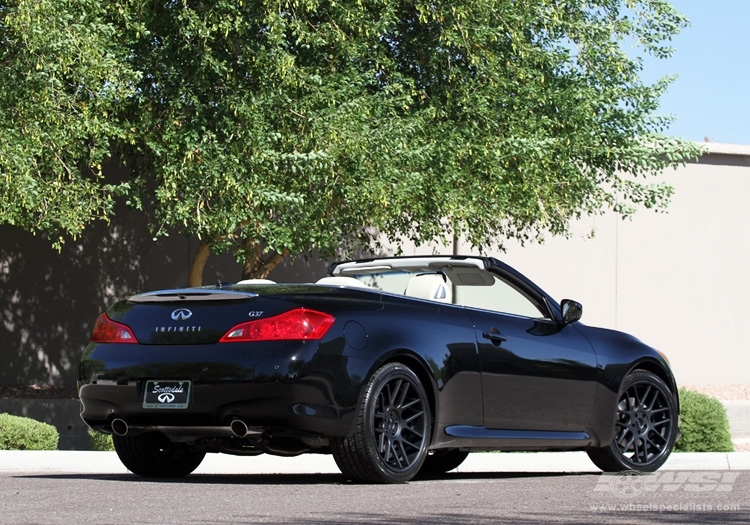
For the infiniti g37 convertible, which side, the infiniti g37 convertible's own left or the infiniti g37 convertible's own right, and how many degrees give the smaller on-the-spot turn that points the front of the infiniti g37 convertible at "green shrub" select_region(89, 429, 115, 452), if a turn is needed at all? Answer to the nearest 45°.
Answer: approximately 90° to the infiniti g37 convertible's own left

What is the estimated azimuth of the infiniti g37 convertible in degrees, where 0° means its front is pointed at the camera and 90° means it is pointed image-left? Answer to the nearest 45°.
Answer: approximately 225°

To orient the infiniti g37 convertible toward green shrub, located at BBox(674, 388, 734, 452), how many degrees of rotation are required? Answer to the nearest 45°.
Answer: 0° — it already faces it

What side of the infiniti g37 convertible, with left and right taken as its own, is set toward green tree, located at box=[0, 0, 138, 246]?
left

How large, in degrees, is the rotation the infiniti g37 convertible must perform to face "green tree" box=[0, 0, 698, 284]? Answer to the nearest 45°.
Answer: approximately 45° to its left

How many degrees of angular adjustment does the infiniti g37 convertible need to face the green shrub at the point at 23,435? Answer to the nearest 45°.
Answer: approximately 90° to its left
